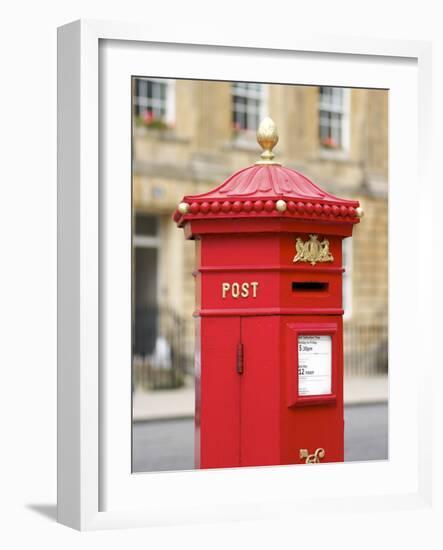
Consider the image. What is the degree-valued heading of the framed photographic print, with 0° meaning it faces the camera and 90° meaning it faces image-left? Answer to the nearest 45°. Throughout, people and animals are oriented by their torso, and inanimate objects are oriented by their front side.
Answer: approximately 315°
